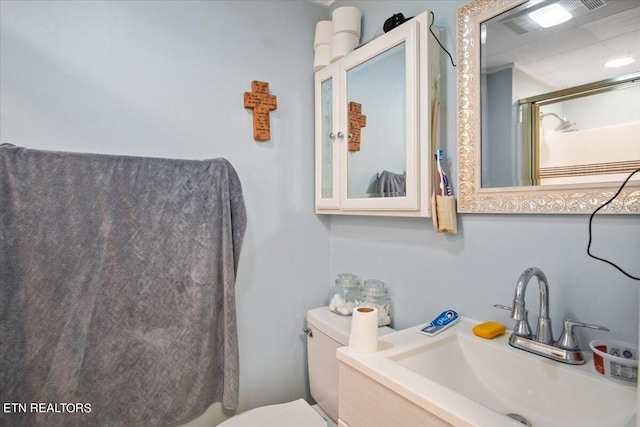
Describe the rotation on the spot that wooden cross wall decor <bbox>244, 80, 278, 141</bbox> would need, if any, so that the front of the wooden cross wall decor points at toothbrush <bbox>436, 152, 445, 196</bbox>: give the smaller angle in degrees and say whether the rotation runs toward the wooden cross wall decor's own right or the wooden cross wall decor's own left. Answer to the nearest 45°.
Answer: approximately 45° to the wooden cross wall decor's own left

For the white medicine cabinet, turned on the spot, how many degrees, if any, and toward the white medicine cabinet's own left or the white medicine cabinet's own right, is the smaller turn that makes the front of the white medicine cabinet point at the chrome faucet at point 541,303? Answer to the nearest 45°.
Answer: approximately 90° to the white medicine cabinet's own left

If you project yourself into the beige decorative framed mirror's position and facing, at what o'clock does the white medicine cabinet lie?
The white medicine cabinet is roughly at 2 o'clock from the beige decorative framed mirror.

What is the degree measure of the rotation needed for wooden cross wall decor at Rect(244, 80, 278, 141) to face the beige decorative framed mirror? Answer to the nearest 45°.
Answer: approximately 45° to its left
